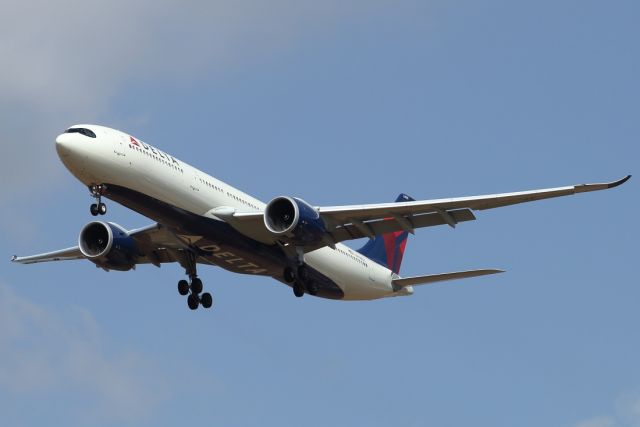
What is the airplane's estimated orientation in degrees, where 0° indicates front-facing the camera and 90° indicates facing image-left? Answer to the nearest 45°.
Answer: approximately 45°
